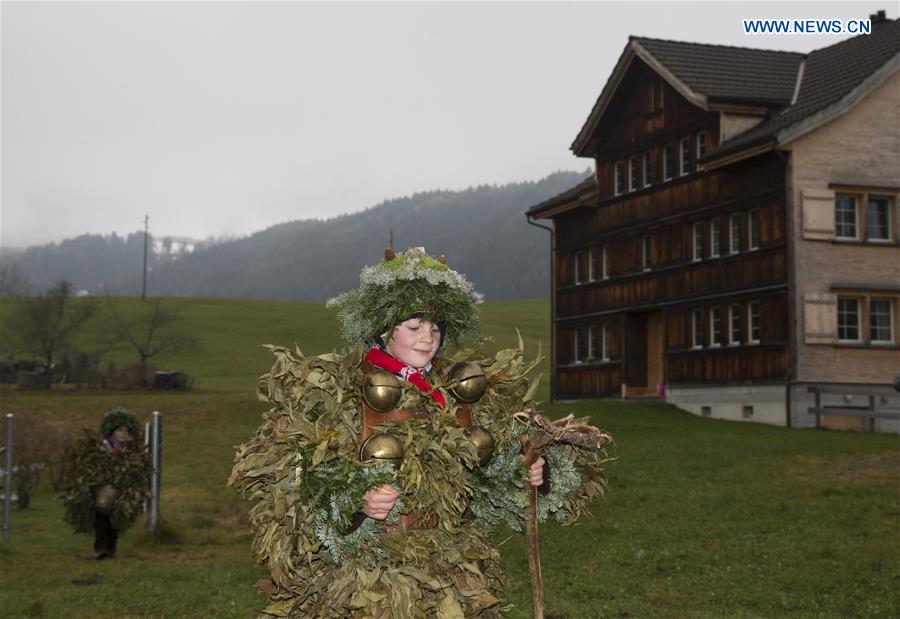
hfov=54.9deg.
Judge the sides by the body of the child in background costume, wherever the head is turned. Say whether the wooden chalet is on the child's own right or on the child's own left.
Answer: on the child's own left

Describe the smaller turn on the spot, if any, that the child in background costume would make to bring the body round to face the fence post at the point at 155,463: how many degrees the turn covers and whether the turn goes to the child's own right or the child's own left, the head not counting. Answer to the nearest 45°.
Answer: approximately 135° to the child's own left

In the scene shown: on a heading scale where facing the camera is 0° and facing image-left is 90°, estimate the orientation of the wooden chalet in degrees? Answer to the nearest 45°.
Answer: approximately 45°

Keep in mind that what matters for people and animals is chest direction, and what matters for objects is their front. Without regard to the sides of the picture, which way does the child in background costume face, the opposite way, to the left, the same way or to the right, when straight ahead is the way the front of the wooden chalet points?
to the left

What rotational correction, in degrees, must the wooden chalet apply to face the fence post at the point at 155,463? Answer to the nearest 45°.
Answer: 0° — it already faces it

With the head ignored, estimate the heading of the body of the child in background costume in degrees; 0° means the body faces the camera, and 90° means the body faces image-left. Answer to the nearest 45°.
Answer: approximately 0°
